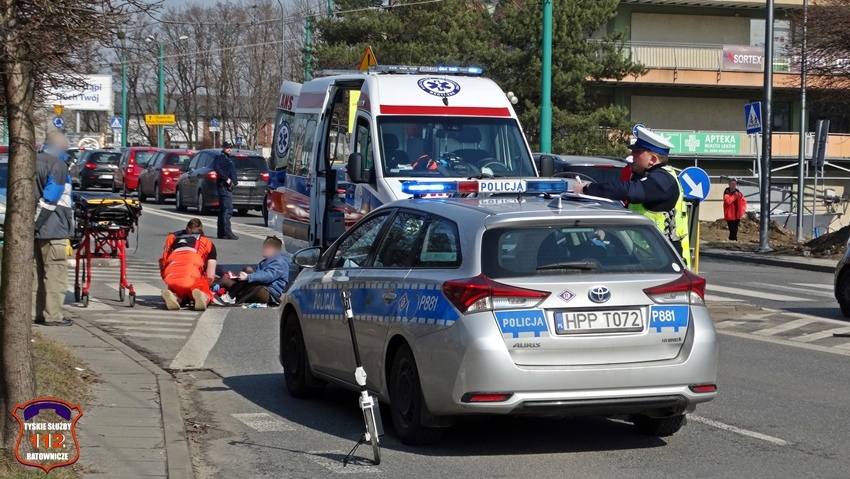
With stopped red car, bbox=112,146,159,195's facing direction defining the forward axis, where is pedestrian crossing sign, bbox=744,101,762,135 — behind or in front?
behind

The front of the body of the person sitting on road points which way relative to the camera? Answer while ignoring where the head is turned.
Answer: to the viewer's left

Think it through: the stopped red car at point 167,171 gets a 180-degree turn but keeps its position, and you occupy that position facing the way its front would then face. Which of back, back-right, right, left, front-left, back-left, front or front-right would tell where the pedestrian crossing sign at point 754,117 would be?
front

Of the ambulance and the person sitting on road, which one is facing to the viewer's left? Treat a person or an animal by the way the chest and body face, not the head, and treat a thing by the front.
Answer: the person sitting on road

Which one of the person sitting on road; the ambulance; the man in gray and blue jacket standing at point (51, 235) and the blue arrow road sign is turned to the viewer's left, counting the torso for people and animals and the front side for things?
the person sitting on road

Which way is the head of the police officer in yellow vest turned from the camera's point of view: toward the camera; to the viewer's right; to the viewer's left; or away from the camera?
to the viewer's left

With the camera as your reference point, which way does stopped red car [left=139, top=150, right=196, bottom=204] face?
facing away from the viewer and to the left of the viewer

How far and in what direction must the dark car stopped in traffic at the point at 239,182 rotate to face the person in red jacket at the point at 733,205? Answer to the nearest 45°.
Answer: approximately 135° to its right

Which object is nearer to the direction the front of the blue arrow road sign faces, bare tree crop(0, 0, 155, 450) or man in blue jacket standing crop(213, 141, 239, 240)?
the bare tree

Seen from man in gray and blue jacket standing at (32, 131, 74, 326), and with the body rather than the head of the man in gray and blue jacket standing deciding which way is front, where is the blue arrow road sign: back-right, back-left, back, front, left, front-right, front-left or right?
front

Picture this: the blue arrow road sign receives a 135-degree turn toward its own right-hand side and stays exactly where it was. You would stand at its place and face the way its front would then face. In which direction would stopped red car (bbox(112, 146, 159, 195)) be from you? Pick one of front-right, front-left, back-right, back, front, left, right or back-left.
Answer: front

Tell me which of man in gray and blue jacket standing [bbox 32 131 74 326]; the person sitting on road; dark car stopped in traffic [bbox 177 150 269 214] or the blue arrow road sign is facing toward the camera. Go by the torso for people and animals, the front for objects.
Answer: the blue arrow road sign

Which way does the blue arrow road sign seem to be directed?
toward the camera

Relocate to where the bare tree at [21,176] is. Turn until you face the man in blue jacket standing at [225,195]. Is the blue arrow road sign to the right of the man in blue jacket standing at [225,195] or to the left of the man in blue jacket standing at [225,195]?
right

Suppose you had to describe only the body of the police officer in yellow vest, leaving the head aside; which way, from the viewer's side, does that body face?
to the viewer's left

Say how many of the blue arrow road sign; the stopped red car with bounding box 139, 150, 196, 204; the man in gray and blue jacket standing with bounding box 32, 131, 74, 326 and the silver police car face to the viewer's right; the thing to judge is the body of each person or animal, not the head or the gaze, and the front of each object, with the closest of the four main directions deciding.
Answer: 1

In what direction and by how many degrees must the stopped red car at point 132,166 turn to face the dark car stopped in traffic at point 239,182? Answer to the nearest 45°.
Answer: approximately 135° to its left
